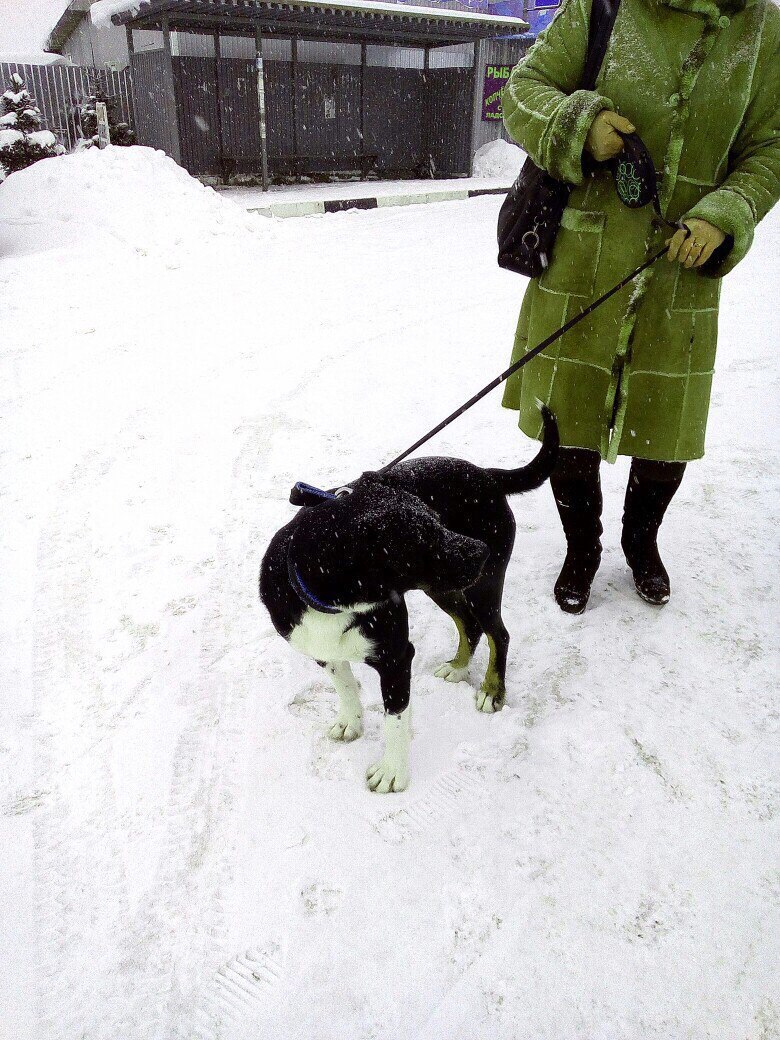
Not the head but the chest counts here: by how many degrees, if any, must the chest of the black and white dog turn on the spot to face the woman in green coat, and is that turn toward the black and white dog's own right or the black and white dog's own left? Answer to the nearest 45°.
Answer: approximately 180°

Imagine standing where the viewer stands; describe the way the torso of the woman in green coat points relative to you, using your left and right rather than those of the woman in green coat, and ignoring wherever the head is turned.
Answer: facing the viewer

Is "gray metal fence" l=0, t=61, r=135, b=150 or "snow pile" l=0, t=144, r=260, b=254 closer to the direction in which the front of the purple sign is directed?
the snow pile

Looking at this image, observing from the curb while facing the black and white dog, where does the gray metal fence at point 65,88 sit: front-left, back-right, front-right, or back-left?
back-right

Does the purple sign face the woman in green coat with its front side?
yes

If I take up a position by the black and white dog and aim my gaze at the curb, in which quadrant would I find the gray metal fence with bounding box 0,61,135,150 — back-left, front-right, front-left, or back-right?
front-left

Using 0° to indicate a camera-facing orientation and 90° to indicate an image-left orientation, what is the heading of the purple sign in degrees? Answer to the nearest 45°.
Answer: approximately 0°

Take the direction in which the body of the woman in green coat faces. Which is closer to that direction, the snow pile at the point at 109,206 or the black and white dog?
the black and white dog

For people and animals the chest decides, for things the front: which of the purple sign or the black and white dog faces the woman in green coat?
the purple sign

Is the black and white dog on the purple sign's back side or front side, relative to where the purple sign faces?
on the front side

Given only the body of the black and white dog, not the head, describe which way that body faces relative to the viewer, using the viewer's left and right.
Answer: facing the viewer and to the left of the viewer

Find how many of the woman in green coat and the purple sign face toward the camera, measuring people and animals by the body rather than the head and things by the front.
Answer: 2
